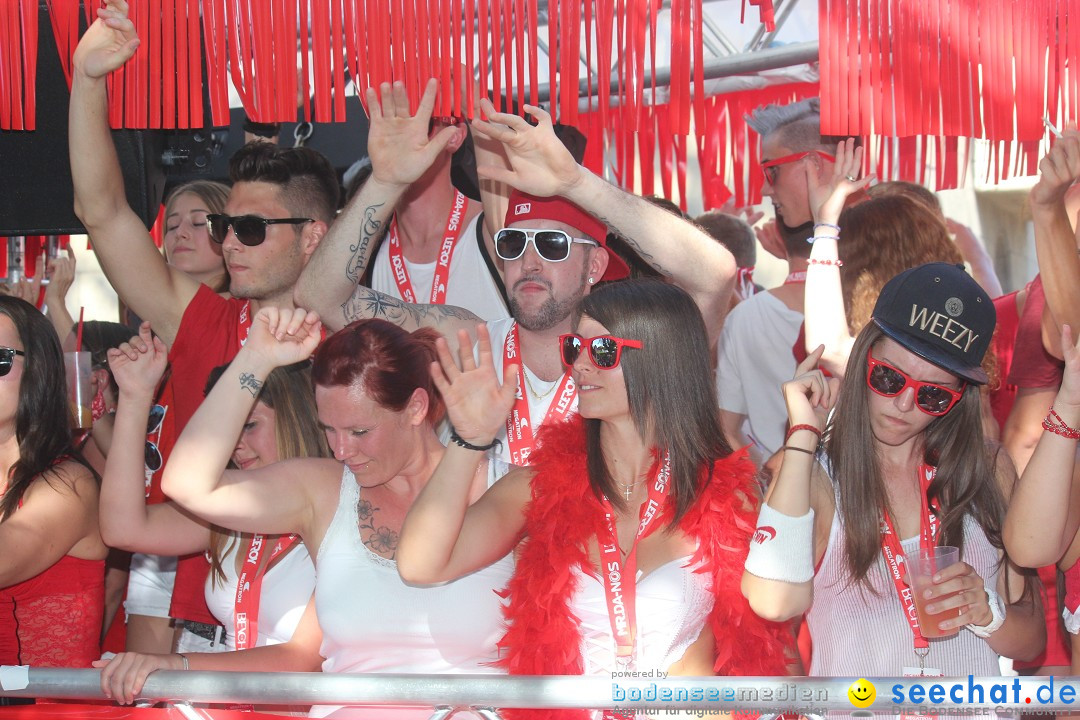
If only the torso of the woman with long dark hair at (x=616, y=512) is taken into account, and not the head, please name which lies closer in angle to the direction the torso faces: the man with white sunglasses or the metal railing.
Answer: the metal railing

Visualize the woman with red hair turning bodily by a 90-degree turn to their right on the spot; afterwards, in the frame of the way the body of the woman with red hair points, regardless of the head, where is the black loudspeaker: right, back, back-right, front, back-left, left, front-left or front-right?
front-right

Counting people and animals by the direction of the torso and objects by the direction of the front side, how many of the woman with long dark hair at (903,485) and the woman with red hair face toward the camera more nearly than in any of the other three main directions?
2

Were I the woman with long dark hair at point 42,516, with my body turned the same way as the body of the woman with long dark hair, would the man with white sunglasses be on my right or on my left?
on my left

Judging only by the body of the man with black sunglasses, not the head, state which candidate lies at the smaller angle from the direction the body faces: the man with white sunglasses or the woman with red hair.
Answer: the woman with red hair

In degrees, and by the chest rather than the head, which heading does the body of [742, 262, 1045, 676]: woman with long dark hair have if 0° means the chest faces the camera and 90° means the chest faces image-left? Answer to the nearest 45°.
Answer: approximately 0°

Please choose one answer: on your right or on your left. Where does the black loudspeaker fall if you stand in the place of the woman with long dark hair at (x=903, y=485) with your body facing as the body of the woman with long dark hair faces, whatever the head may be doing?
on your right

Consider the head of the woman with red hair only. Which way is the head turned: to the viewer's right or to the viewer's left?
to the viewer's left

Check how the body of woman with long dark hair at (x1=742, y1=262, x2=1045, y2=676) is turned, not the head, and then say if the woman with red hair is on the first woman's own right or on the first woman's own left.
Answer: on the first woman's own right

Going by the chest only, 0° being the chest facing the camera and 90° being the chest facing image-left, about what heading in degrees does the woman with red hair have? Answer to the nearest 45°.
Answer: approximately 0°
